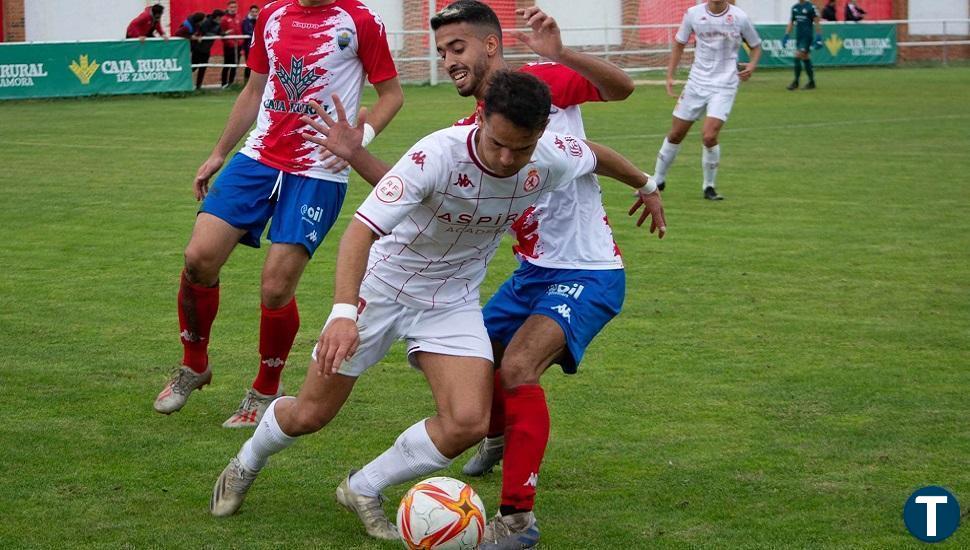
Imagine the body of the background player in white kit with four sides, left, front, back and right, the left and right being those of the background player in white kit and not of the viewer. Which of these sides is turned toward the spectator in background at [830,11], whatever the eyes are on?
back

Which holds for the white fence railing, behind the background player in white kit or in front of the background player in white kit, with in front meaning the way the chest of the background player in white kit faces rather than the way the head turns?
behind

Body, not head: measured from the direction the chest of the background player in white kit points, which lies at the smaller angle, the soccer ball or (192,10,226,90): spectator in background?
the soccer ball

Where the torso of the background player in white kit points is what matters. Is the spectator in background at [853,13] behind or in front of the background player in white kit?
behind

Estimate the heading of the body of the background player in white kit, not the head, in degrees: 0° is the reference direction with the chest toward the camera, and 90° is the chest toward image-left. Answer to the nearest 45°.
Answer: approximately 0°

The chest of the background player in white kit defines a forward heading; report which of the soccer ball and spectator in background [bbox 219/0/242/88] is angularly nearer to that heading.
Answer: the soccer ball

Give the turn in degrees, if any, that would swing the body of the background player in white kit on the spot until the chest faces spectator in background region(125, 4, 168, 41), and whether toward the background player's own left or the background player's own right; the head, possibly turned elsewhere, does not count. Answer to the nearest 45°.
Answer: approximately 135° to the background player's own right

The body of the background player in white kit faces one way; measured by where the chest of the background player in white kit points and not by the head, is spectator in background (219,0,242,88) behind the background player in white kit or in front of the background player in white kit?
behind

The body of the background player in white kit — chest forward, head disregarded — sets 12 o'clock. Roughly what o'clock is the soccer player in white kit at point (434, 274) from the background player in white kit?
The soccer player in white kit is roughly at 12 o'clock from the background player in white kit.
